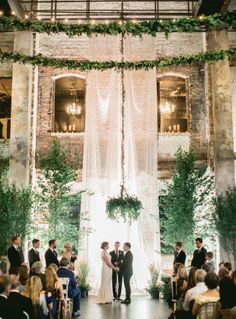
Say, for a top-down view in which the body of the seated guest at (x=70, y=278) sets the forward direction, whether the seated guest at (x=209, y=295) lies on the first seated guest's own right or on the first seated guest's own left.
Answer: on the first seated guest's own right

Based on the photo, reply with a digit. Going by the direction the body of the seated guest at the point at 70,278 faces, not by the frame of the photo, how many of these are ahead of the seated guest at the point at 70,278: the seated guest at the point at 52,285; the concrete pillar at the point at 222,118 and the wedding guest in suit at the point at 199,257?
2

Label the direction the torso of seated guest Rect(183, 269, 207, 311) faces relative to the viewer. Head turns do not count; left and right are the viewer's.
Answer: facing away from the viewer and to the left of the viewer

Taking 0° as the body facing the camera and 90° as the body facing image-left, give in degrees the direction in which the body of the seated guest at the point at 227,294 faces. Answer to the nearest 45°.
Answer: approximately 135°

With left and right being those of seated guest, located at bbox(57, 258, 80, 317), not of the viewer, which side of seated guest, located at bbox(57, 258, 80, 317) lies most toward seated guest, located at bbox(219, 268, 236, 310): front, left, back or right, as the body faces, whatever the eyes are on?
right

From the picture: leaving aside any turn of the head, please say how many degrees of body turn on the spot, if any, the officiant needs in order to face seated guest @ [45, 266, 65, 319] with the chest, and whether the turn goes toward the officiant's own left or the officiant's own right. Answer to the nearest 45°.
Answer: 0° — they already face them

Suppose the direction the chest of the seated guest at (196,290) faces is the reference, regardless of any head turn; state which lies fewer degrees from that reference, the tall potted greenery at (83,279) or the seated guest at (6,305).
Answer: the tall potted greenery

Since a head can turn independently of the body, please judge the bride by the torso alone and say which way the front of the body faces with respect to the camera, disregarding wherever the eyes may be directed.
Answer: to the viewer's right
